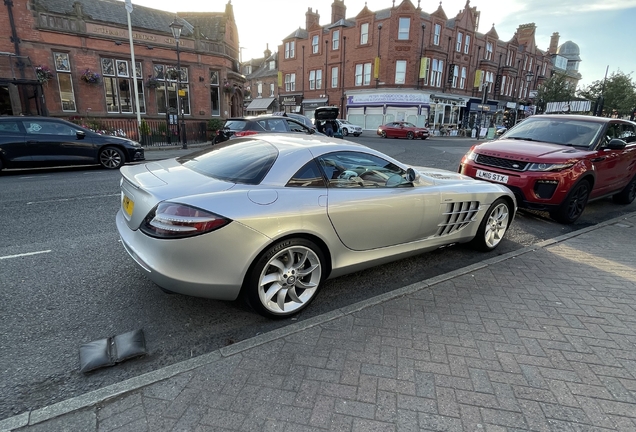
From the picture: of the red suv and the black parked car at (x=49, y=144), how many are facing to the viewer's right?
1

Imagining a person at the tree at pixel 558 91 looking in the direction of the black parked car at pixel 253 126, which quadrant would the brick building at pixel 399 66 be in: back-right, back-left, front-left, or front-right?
front-right

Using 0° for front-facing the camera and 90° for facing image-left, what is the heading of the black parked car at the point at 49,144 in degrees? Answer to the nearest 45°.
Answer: approximately 270°

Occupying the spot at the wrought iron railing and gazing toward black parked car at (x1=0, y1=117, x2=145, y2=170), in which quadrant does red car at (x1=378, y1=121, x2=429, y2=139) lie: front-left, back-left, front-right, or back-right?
back-left

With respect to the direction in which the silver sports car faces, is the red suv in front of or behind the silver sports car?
in front

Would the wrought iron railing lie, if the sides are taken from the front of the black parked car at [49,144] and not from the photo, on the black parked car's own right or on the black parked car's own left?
on the black parked car's own left

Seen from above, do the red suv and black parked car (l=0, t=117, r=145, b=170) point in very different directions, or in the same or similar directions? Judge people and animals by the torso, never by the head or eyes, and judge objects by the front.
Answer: very different directions

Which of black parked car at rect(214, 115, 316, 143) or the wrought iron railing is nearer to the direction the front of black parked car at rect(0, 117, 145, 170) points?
the black parked car

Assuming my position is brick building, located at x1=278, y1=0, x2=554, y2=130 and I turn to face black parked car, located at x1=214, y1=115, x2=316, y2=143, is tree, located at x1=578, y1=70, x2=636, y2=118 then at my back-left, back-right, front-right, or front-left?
back-left

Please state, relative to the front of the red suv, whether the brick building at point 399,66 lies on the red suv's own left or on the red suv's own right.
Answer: on the red suv's own right

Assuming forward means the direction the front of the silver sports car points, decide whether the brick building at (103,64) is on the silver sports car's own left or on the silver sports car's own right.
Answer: on the silver sports car's own left

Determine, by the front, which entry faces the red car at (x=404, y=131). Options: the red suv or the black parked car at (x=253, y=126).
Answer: the black parked car

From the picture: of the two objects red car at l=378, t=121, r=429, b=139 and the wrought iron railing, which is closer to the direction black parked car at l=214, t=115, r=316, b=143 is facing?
the red car

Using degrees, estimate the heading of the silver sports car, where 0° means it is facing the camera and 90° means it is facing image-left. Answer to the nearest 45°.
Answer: approximately 225°

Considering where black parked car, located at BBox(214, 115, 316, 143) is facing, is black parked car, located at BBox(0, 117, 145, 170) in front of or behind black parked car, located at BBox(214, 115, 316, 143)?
behind
